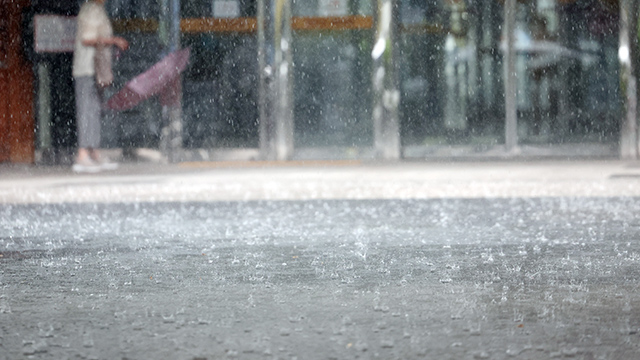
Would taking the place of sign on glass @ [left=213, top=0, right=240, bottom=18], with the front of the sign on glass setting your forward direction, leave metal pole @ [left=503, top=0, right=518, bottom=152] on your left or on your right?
on your left

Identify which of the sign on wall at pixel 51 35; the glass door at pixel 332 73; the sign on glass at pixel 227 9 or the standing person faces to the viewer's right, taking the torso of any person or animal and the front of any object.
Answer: the standing person

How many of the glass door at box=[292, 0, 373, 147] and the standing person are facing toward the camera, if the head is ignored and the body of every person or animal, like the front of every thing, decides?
1

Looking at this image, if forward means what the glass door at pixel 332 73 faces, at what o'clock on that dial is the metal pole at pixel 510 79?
The metal pole is roughly at 9 o'clock from the glass door.

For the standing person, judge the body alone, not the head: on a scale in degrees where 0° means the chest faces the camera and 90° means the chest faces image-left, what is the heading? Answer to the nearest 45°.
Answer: approximately 270°

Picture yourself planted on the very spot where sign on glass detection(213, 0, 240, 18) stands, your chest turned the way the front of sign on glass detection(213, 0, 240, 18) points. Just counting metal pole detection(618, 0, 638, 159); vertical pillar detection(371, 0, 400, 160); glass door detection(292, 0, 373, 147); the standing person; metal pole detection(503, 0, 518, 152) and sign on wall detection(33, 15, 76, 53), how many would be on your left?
4

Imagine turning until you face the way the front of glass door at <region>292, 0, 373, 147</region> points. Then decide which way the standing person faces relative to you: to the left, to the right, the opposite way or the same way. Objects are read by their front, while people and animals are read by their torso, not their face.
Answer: to the left

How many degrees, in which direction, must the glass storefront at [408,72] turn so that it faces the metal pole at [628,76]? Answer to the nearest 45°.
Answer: approximately 90° to its left
